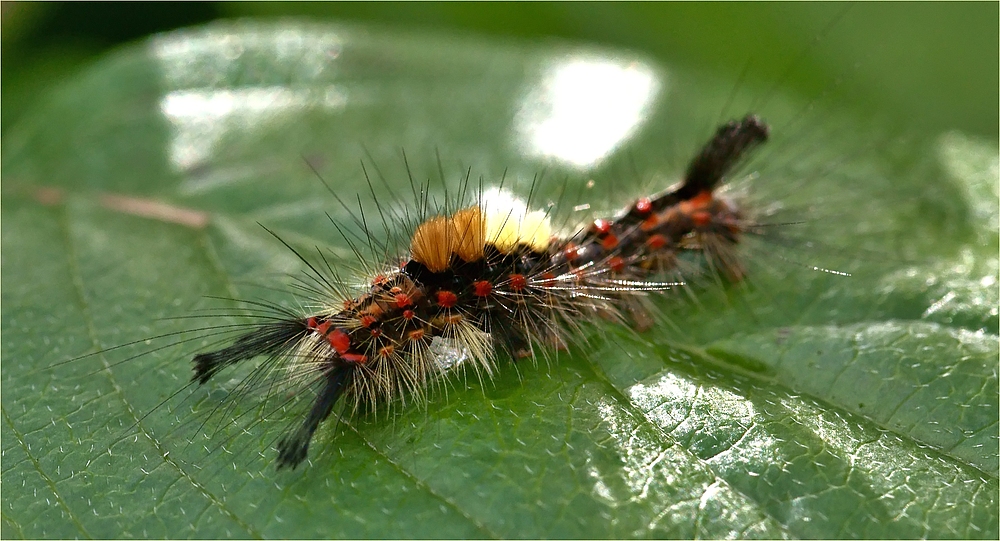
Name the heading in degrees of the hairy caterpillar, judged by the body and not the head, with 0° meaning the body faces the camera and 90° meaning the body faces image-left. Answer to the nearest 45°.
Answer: approximately 45°
